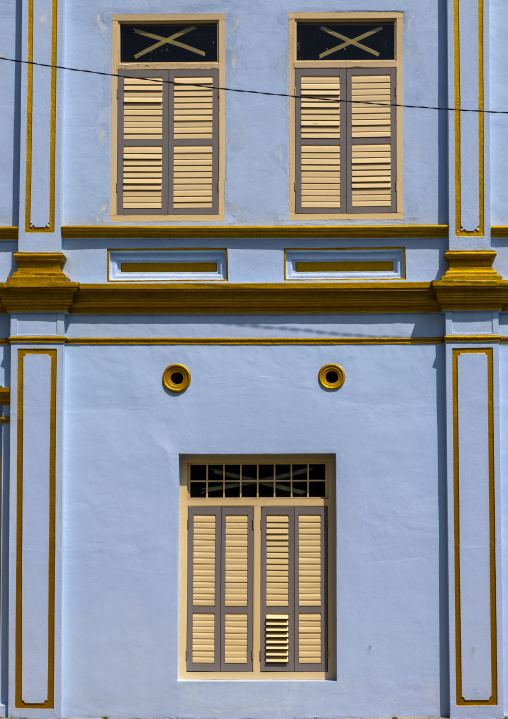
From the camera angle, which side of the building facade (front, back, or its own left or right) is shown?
front
